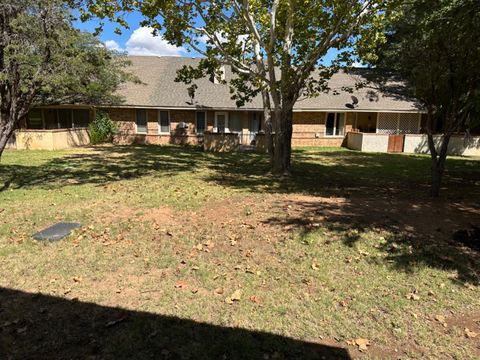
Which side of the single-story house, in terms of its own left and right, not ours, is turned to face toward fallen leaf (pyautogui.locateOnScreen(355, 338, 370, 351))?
front

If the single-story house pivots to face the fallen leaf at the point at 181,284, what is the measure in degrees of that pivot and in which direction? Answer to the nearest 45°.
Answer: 0° — it already faces it

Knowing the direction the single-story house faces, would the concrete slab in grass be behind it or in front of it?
in front

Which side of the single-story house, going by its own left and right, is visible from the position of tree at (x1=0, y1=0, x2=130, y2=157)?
front

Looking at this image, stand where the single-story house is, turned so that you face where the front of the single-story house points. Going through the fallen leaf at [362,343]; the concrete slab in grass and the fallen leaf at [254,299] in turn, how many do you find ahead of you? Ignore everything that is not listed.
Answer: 3

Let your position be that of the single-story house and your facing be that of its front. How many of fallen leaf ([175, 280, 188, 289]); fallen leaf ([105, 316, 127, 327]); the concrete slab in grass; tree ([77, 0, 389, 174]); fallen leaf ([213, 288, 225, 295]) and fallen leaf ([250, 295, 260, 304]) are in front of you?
6

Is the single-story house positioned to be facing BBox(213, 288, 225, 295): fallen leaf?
yes

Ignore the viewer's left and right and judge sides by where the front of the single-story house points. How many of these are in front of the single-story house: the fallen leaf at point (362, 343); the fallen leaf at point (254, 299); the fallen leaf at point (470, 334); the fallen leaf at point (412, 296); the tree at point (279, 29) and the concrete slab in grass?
6

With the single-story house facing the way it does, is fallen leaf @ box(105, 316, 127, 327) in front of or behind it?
in front

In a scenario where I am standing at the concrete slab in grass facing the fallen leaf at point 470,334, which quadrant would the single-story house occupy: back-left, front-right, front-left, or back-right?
back-left
